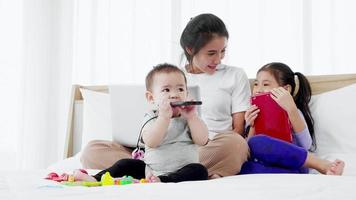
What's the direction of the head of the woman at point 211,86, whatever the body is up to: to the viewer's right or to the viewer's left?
to the viewer's right

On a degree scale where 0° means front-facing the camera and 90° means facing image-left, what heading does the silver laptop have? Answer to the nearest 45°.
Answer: approximately 180°

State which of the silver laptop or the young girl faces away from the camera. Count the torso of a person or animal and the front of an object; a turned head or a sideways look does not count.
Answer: the silver laptop

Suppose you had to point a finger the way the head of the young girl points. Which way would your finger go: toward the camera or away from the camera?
toward the camera

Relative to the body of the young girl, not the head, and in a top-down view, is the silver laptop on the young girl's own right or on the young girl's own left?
on the young girl's own right

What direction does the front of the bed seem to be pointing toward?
toward the camera

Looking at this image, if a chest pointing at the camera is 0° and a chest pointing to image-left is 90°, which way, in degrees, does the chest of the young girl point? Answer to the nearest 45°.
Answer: approximately 45°

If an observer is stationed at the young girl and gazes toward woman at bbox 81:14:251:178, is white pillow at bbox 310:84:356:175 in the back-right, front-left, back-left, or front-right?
back-right

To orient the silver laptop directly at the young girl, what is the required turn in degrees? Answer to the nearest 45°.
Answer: approximately 135° to its right

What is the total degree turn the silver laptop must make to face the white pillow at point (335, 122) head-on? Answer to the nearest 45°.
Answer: approximately 90° to its right

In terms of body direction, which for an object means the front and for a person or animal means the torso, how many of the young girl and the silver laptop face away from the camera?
1
